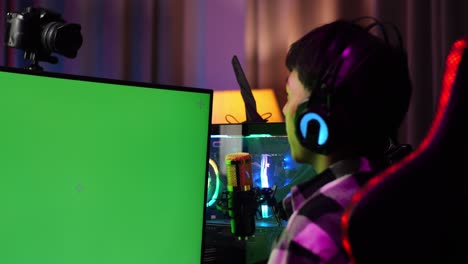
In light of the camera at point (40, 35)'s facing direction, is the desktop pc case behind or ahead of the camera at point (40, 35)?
ahead

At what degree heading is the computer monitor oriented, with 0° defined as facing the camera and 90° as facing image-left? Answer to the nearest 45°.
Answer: approximately 315°

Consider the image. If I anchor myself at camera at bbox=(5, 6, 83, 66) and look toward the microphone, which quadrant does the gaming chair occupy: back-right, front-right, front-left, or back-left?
front-right

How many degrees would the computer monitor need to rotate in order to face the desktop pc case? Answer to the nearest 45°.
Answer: approximately 90° to its left

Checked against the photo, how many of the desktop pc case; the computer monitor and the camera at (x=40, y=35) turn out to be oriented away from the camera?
0

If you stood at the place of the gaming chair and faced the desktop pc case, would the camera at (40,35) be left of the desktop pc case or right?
left

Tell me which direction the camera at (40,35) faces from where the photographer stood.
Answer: facing the viewer and to the right of the viewer
